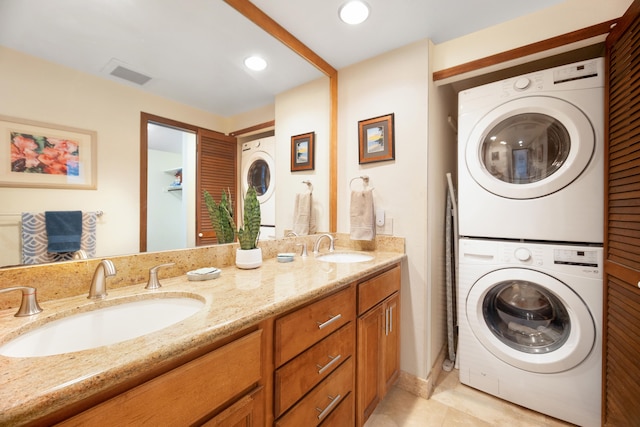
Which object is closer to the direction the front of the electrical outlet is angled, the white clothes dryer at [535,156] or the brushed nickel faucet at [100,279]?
the brushed nickel faucet

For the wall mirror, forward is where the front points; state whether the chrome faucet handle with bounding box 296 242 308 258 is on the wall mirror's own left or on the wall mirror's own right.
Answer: on the wall mirror's own left

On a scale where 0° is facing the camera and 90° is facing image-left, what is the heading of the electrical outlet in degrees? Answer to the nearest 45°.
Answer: approximately 0°

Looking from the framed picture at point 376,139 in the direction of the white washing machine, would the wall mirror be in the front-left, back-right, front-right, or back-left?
back-right

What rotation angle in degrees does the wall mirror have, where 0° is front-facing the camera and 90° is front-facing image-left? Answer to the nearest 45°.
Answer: approximately 315°

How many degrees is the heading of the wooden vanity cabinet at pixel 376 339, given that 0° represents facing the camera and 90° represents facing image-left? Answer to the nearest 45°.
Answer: approximately 315°

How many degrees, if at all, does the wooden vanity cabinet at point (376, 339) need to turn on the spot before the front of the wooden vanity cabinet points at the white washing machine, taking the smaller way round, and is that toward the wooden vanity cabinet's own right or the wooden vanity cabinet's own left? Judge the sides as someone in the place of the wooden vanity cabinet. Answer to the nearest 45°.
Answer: approximately 45° to the wooden vanity cabinet's own left
